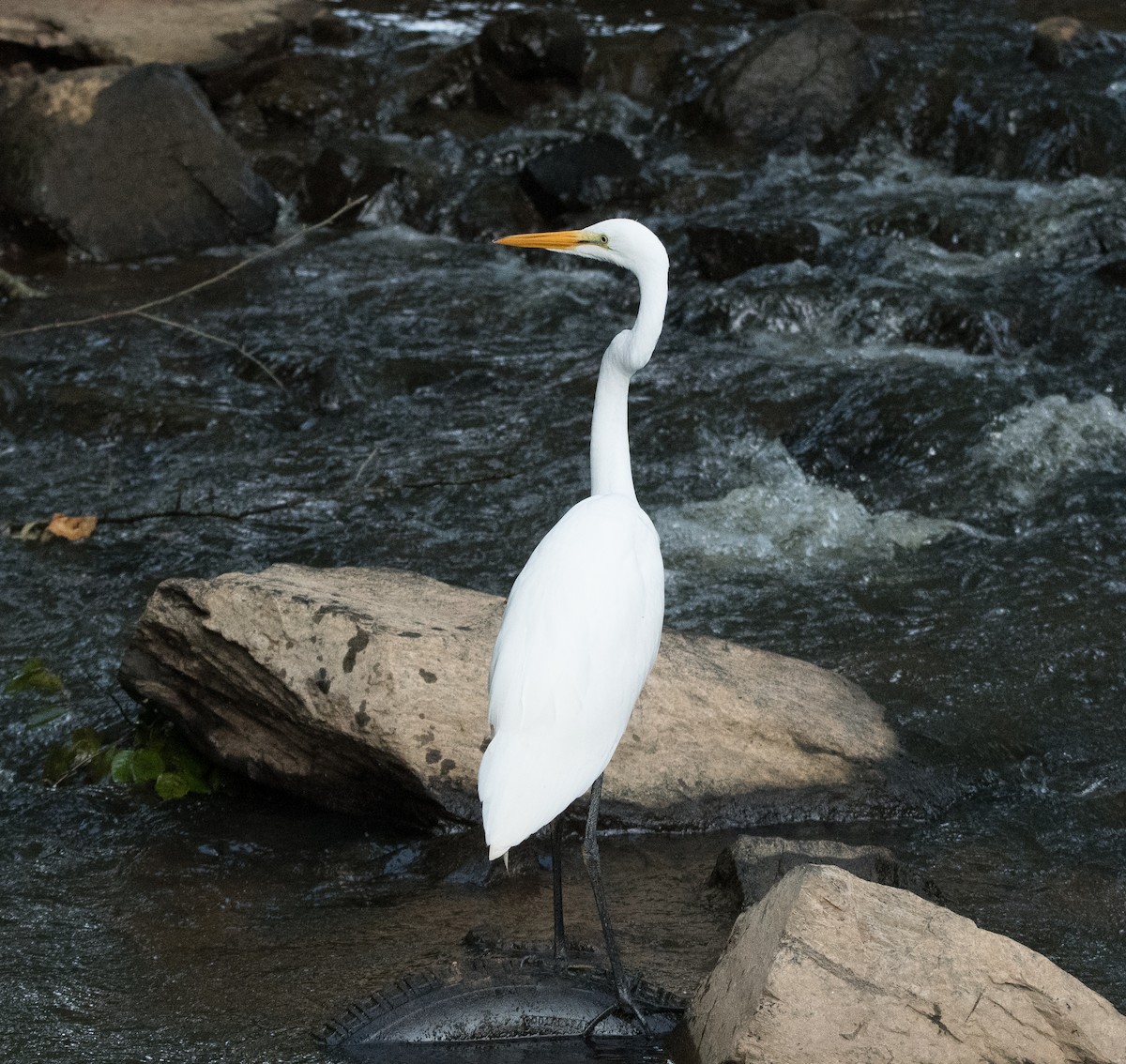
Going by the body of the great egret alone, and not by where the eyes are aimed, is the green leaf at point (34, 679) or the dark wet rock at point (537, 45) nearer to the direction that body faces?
the dark wet rock

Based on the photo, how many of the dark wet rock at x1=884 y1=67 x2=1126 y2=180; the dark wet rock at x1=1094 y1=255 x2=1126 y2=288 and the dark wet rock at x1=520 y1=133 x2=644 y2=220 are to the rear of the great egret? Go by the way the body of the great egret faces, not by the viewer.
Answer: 0

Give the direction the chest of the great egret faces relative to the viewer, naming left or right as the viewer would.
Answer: facing away from the viewer and to the right of the viewer

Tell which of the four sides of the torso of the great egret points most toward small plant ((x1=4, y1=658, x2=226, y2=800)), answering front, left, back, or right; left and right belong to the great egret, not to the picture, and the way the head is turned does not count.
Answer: left

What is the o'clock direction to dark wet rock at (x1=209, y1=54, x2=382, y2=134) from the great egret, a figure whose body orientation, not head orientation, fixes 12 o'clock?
The dark wet rock is roughly at 10 o'clock from the great egret.

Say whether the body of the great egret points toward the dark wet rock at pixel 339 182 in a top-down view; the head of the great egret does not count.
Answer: no

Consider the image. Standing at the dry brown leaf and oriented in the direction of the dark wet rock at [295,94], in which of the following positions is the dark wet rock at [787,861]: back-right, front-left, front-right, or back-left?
back-right

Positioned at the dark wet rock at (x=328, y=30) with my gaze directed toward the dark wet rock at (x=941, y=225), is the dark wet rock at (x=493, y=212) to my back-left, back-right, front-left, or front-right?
front-right

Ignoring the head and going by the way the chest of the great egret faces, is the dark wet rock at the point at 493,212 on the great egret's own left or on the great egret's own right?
on the great egret's own left

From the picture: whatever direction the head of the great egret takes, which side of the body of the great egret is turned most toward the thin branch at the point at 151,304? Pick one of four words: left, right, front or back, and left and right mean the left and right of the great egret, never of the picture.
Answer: left

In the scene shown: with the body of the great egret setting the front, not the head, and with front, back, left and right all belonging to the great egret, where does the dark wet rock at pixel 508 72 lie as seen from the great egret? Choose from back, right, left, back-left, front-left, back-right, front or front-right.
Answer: front-left

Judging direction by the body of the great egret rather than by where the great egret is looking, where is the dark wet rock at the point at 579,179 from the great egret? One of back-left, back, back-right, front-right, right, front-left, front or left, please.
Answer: front-left

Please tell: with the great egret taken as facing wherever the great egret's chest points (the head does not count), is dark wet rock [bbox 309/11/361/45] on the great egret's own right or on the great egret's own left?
on the great egret's own left

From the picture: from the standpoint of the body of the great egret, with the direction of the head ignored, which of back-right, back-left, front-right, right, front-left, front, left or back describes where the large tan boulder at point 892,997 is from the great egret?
right

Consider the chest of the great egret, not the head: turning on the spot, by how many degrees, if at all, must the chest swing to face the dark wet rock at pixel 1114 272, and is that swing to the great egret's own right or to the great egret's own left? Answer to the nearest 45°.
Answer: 0° — it already faces it

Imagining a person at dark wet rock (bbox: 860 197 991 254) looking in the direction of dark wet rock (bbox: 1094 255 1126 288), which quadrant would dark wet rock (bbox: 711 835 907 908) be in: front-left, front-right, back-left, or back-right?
front-right

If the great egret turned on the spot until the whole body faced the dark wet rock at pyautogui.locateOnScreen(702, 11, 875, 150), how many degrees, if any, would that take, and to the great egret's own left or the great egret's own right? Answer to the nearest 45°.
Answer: approximately 45° to the great egret's own left
